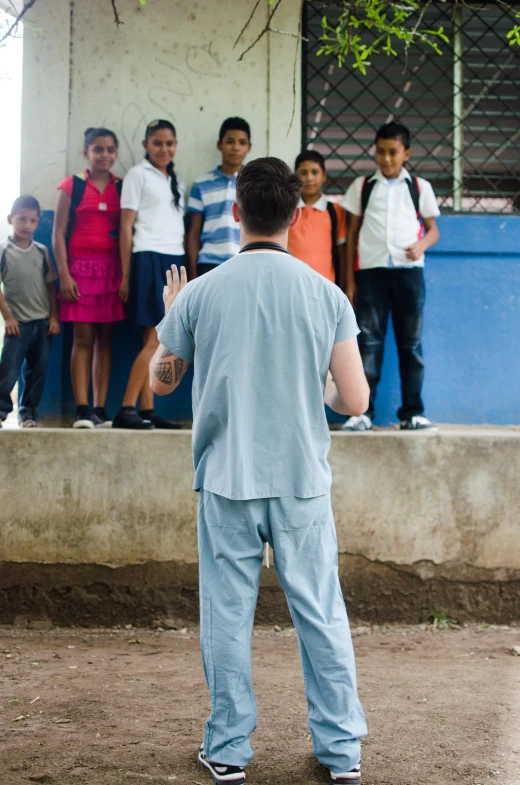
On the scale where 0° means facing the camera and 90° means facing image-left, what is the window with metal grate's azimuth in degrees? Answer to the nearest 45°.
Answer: approximately 0°

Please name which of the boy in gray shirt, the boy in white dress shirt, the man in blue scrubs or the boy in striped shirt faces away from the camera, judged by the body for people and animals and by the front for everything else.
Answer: the man in blue scrubs

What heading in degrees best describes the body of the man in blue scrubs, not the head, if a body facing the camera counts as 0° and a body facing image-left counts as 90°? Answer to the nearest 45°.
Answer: approximately 180°

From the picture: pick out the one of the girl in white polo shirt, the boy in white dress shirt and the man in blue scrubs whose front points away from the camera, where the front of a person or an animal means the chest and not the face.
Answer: the man in blue scrubs

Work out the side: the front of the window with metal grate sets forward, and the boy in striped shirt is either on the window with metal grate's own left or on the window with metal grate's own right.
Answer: on the window with metal grate's own right
